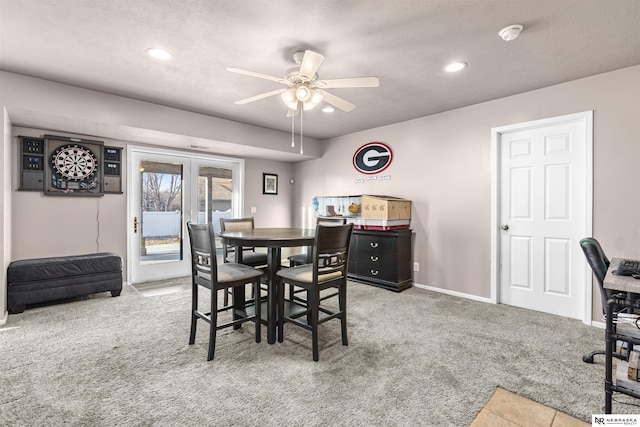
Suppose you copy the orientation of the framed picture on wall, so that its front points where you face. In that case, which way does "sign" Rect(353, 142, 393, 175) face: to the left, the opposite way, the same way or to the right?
to the right

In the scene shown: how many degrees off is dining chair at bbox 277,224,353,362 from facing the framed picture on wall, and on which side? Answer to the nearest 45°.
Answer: approximately 45° to its right

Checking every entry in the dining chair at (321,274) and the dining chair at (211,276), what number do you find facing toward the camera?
0

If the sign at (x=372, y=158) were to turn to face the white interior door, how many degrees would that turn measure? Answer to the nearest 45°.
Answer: approximately 90° to its left

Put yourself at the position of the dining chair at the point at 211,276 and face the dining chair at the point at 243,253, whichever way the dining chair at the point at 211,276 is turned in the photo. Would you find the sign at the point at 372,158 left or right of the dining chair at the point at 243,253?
right

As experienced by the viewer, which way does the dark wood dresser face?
facing the viewer and to the left of the viewer

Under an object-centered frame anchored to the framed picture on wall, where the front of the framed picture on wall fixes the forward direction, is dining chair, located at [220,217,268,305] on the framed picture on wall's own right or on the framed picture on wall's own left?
on the framed picture on wall's own right

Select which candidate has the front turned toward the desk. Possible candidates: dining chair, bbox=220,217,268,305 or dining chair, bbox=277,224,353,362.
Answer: dining chair, bbox=220,217,268,305

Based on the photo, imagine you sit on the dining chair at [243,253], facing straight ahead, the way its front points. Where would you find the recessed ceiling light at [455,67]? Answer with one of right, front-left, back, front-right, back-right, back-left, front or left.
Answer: front

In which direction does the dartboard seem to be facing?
toward the camera

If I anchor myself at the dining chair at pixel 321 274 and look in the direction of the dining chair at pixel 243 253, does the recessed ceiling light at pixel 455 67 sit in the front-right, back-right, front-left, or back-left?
back-right

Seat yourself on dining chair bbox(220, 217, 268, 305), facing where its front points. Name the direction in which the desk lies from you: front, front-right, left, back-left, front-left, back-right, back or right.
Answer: front

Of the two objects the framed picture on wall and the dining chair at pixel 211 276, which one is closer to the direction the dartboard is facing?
the dining chair

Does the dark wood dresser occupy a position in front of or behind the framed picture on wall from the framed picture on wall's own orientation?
in front

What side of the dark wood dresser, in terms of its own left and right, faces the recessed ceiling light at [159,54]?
front
